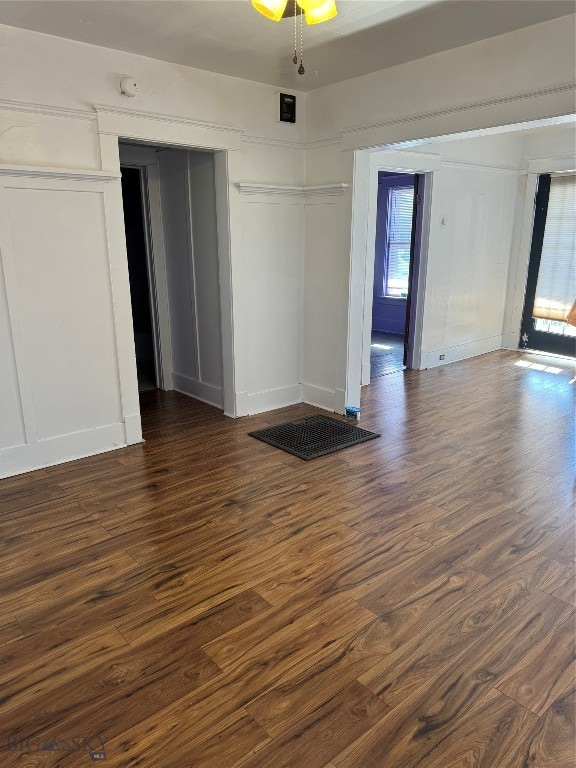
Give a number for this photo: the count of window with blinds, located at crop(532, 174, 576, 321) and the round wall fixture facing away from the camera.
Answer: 0

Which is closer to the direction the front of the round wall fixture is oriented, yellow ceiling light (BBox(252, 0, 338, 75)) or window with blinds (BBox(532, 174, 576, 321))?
the yellow ceiling light

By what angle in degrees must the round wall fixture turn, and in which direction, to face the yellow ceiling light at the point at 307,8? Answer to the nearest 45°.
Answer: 0° — it already faces it

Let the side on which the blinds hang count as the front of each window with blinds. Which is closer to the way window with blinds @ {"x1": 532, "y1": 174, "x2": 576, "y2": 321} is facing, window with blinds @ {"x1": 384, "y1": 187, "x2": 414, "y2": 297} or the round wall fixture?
the round wall fixture

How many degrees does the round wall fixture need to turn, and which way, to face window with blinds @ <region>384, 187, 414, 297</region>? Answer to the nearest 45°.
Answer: approximately 90° to its left

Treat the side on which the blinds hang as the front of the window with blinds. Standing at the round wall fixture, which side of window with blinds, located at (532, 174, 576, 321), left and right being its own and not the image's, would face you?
front

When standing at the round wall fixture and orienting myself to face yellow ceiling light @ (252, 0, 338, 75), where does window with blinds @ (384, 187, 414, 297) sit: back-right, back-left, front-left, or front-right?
back-left

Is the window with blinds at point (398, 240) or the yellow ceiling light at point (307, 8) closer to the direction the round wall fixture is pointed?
the yellow ceiling light

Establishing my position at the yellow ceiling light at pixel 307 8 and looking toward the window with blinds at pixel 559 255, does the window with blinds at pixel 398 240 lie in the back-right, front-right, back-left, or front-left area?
front-left

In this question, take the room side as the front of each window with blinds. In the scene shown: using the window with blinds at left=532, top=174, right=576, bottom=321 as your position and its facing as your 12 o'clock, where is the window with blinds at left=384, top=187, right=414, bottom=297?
the window with blinds at left=384, top=187, right=414, bottom=297 is roughly at 2 o'clock from the window with blinds at left=532, top=174, right=576, bottom=321.

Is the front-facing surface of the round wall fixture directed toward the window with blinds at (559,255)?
no

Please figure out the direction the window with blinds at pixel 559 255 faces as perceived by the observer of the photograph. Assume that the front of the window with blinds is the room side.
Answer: facing the viewer and to the left of the viewer

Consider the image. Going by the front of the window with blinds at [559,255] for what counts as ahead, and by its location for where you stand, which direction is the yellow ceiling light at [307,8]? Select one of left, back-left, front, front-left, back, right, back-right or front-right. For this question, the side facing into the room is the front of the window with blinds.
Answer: front-left

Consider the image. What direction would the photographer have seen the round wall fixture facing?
facing the viewer and to the right of the viewer
